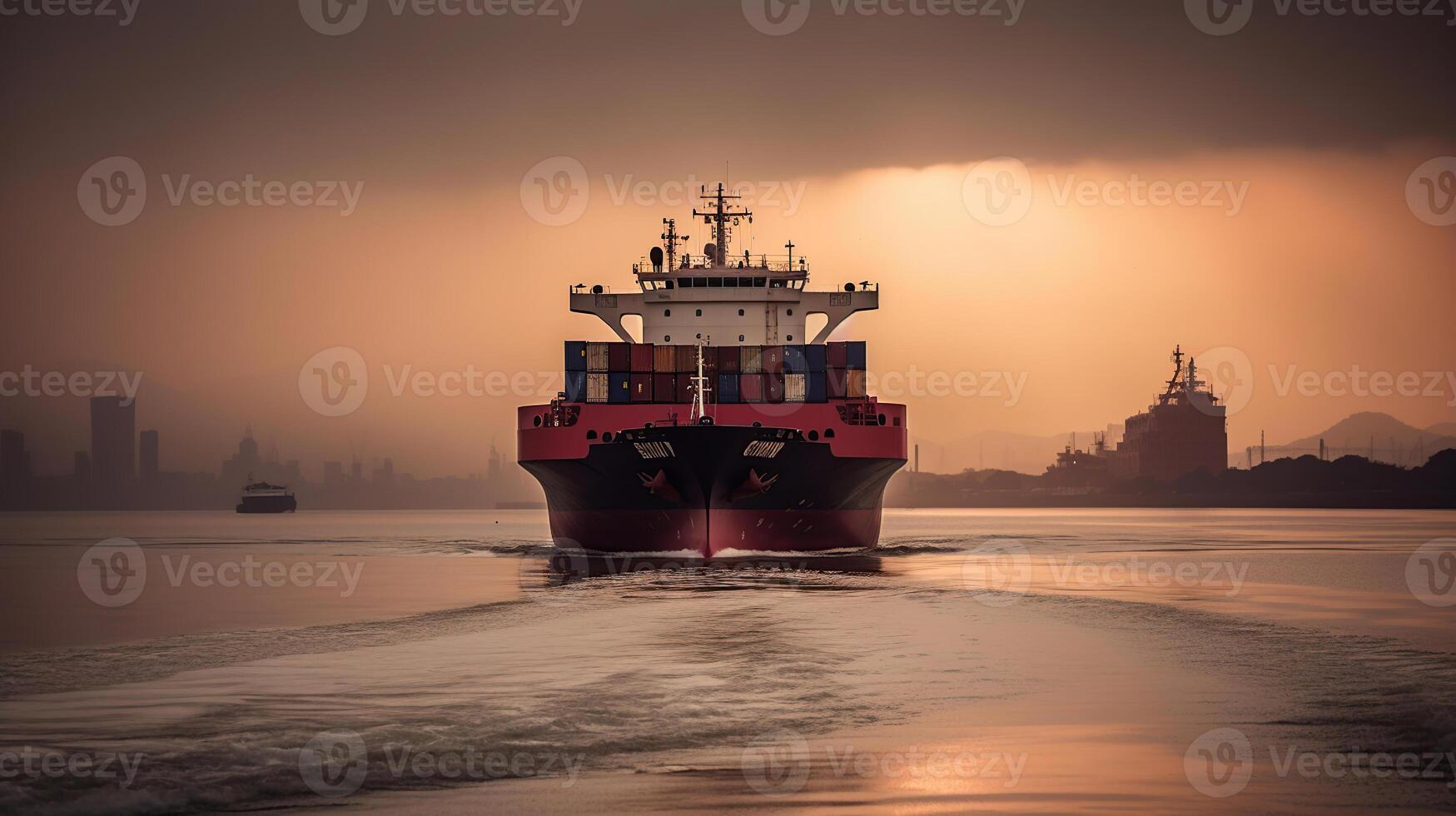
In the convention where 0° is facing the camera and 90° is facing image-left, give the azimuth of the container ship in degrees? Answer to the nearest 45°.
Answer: approximately 0°
